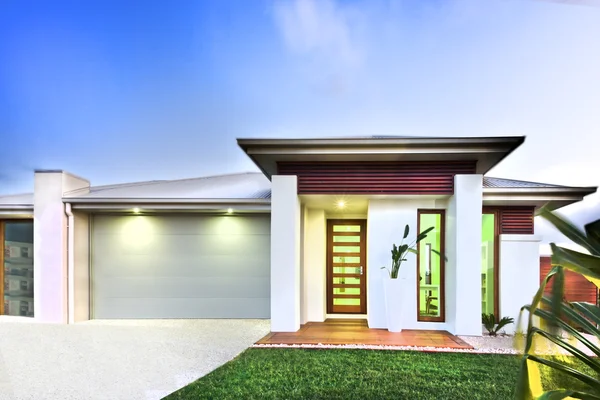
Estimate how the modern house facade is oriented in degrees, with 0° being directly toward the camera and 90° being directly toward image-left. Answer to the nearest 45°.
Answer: approximately 0°
